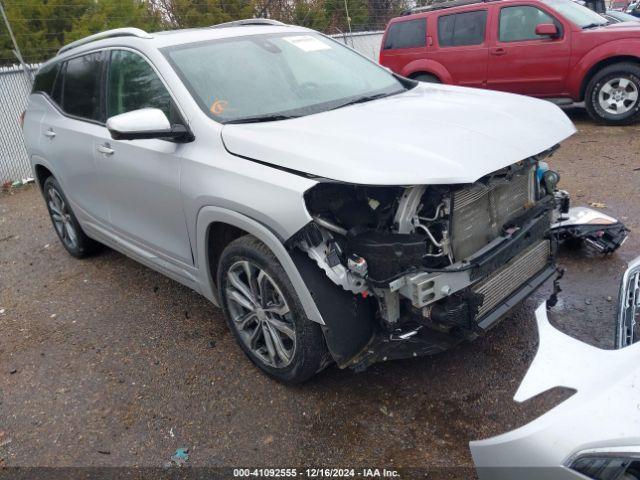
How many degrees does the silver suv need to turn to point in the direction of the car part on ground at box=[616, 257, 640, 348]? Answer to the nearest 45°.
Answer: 0° — it already faces it

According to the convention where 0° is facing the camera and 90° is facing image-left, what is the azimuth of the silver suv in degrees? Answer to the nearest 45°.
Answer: approximately 315°

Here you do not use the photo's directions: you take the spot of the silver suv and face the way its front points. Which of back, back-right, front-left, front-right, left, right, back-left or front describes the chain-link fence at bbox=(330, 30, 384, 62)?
back-left

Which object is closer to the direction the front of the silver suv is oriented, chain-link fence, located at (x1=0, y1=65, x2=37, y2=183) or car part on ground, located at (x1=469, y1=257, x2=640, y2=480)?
the car part on ground

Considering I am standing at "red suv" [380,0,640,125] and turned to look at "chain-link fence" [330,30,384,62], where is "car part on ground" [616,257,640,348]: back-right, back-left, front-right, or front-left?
back-left

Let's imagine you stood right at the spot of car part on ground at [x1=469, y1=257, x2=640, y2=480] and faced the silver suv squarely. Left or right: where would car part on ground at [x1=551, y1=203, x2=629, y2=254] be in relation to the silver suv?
right

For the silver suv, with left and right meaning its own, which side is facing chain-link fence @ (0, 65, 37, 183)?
back

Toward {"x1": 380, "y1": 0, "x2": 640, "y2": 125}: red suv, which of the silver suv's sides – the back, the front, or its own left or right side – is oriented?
left

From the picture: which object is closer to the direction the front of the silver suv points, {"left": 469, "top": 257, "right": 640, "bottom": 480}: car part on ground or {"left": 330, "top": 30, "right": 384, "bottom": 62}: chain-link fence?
the car part on ground
